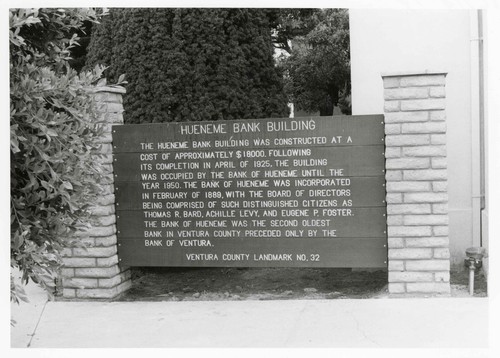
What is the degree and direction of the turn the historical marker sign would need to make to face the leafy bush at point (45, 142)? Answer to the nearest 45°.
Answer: approximately 45° to its right

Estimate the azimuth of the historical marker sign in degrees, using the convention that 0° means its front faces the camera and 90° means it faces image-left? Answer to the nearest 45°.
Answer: approximately 0°

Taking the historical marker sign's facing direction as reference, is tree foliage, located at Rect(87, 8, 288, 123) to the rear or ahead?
to the rear

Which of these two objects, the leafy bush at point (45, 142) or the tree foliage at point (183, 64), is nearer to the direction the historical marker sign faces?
the leafy bush
